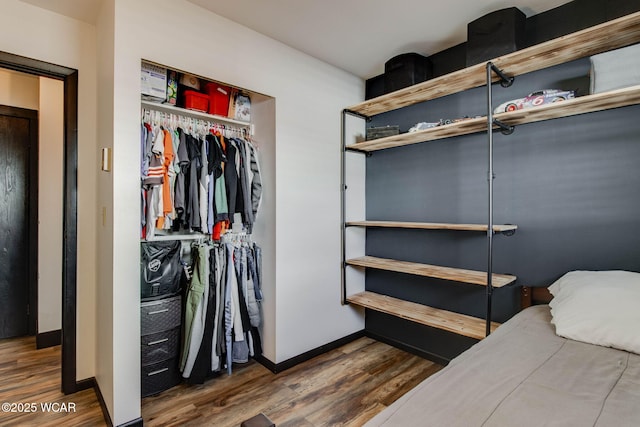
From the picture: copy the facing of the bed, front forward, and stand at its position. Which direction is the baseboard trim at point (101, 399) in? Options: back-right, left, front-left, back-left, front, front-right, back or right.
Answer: front-right

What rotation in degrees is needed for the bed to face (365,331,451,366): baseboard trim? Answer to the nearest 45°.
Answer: approximately 90° to its right

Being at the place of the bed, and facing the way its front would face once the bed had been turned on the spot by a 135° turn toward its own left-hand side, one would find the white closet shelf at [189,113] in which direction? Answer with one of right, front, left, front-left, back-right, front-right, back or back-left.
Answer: back

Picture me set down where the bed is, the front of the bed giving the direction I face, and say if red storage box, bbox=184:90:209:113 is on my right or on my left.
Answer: on my right

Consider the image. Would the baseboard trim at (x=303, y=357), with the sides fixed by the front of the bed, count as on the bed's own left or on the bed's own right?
on the bed's own right

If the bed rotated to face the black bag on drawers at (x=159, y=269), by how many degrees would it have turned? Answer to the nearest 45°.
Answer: approximately 45° to its right

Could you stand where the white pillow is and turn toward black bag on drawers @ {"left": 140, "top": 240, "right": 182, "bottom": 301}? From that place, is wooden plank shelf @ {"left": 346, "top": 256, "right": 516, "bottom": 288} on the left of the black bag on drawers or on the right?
right

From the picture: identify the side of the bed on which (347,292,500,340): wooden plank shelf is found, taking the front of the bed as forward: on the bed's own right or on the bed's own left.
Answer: on the bed's own right

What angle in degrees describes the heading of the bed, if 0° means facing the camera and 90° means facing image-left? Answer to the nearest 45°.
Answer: approximately 45°

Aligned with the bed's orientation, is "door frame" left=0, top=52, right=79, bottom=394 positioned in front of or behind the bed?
in front

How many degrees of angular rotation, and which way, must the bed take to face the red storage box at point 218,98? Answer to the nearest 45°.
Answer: approximately 45° to its right
